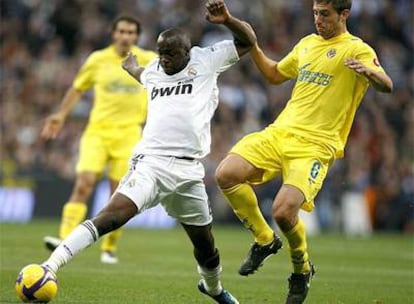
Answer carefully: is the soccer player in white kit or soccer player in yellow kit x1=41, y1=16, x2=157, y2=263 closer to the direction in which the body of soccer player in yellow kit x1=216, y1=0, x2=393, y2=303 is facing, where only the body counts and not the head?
the soccer player in white kit

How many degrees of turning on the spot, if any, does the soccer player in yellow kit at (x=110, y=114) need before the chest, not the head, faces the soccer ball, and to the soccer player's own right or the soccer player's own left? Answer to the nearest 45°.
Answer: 0° — they already face it

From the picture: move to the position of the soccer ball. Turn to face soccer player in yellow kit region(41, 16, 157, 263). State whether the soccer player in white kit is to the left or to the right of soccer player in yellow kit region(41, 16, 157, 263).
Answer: right

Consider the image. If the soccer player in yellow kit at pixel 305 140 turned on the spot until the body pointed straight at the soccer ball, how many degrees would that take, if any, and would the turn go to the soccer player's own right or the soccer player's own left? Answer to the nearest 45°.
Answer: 0° — they already face it

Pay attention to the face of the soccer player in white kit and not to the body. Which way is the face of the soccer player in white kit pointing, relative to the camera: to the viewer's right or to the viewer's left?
to the viewer's left

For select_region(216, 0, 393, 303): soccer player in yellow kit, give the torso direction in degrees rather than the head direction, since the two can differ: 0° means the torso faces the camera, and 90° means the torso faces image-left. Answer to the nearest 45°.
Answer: approximately 45°
